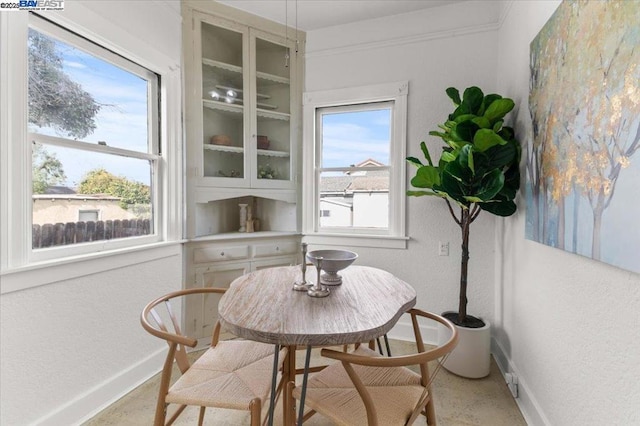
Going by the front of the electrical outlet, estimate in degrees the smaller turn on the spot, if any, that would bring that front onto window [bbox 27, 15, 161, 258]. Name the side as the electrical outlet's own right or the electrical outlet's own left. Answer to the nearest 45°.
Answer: approximately 45° to the electrical outlet's own right

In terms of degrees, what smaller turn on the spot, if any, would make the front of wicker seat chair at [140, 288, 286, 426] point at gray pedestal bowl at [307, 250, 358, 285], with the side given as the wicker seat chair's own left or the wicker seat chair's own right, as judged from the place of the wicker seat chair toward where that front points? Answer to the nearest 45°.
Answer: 0° — it already faces it

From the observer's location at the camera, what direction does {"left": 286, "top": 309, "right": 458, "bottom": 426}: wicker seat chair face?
facing away from the viewer and to the left of the viewer

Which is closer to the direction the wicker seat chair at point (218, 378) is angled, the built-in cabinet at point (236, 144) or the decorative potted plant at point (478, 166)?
the decorative potted plant

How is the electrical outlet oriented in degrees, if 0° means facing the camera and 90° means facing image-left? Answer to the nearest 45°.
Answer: approximately 0°

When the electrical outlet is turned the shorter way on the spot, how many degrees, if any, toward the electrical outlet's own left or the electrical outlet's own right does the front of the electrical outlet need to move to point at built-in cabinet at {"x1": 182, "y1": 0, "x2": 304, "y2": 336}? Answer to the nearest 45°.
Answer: approximately 90° to the electrical outlet's own right

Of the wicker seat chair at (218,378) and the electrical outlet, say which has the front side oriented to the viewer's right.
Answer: the wicker seat chair

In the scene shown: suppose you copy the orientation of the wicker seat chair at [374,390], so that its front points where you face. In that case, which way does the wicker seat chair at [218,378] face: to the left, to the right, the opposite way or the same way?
to the right
